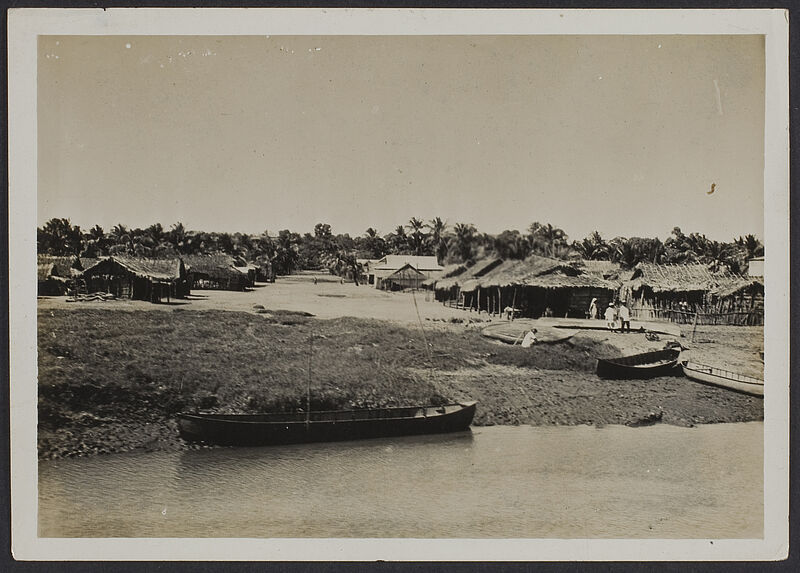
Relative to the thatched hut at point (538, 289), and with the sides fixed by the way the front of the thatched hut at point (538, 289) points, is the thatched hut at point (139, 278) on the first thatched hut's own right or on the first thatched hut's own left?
on the first thatched hut's own right

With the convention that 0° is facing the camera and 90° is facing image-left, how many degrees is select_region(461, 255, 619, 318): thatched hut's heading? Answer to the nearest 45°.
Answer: approximately 0°

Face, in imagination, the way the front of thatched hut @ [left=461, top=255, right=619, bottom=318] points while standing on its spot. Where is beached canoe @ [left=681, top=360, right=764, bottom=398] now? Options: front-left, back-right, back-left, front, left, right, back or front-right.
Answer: front

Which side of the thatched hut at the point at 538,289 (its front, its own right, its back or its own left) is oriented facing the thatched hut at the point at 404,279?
right
